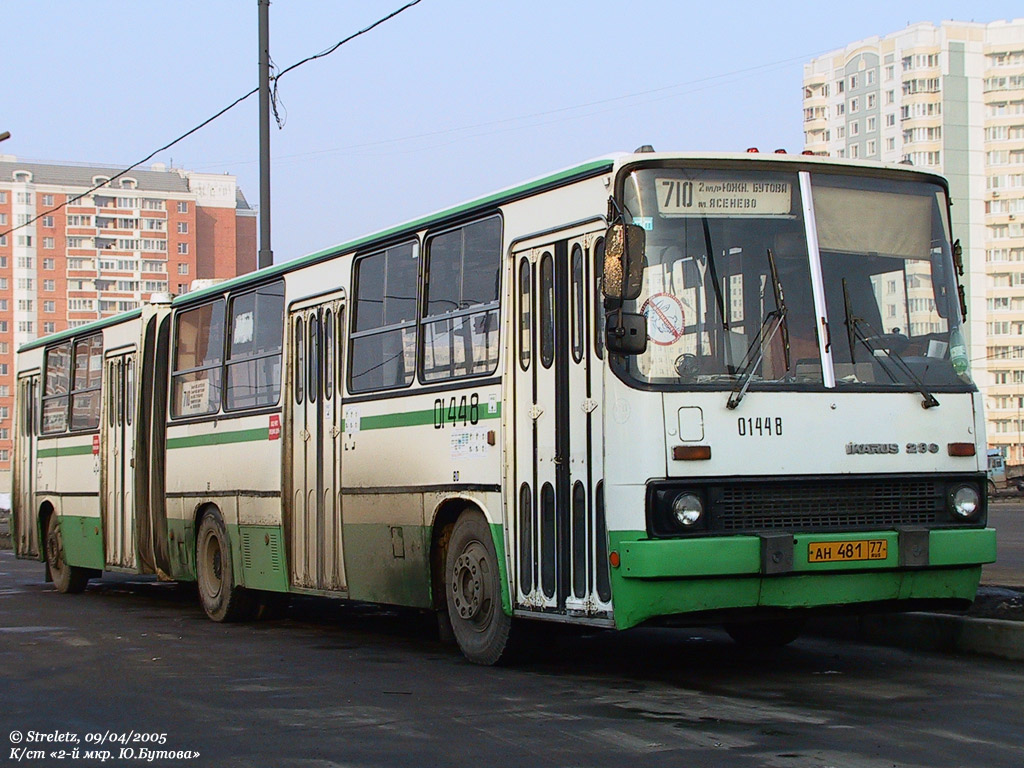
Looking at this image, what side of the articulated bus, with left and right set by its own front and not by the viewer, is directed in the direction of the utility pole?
back

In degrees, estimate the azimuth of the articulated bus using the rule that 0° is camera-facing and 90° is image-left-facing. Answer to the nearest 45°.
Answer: approximately 315°
